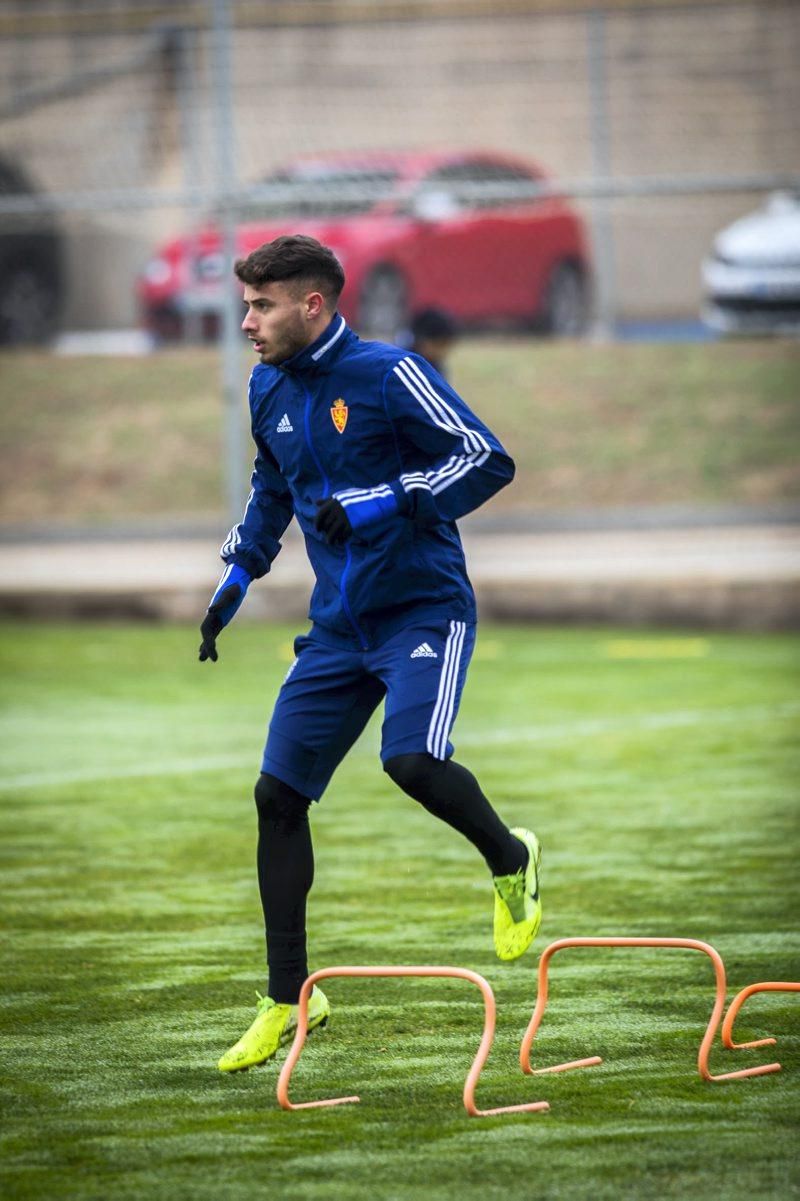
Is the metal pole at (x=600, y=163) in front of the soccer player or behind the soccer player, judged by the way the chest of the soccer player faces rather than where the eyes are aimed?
behind

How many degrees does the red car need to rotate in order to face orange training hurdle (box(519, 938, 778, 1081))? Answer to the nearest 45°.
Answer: approximately 45° to its left

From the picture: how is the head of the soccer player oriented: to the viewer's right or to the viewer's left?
to the viewer's left

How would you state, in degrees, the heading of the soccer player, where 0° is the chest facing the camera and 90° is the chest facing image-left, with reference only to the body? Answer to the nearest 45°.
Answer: approximately 45°

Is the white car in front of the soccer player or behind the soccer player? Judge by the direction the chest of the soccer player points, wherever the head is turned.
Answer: behind

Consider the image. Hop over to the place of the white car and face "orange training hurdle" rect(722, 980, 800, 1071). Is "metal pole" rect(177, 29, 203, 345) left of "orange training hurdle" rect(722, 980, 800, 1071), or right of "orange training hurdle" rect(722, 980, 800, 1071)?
right

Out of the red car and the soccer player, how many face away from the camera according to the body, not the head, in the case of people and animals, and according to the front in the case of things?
0

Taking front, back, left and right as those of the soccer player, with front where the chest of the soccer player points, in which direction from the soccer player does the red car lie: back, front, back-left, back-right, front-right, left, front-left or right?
back-right
